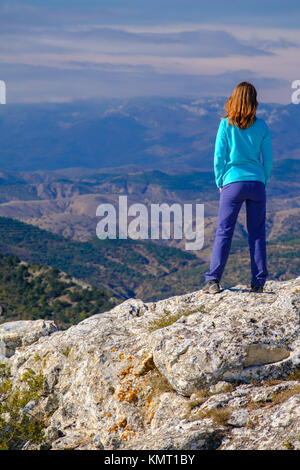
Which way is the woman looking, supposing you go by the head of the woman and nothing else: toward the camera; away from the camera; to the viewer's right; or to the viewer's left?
away from the camera

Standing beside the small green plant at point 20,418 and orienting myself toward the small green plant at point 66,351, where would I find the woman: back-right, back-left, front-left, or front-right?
front-right

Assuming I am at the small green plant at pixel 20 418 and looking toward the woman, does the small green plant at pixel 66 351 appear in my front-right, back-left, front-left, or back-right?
front-left

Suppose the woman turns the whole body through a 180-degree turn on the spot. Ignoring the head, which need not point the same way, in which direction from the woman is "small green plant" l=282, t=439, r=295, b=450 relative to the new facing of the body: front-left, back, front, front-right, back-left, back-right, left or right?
front

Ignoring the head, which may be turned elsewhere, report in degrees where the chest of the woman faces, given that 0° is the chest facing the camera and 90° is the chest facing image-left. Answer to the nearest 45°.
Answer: approximately 180°

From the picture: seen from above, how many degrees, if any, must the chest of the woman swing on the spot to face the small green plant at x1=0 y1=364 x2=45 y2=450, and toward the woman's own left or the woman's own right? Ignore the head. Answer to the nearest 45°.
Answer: approximately 135° to the woman's own left

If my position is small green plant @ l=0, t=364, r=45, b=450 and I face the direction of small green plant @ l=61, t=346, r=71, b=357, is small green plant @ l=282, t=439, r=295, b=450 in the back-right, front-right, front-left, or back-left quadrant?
back-right
